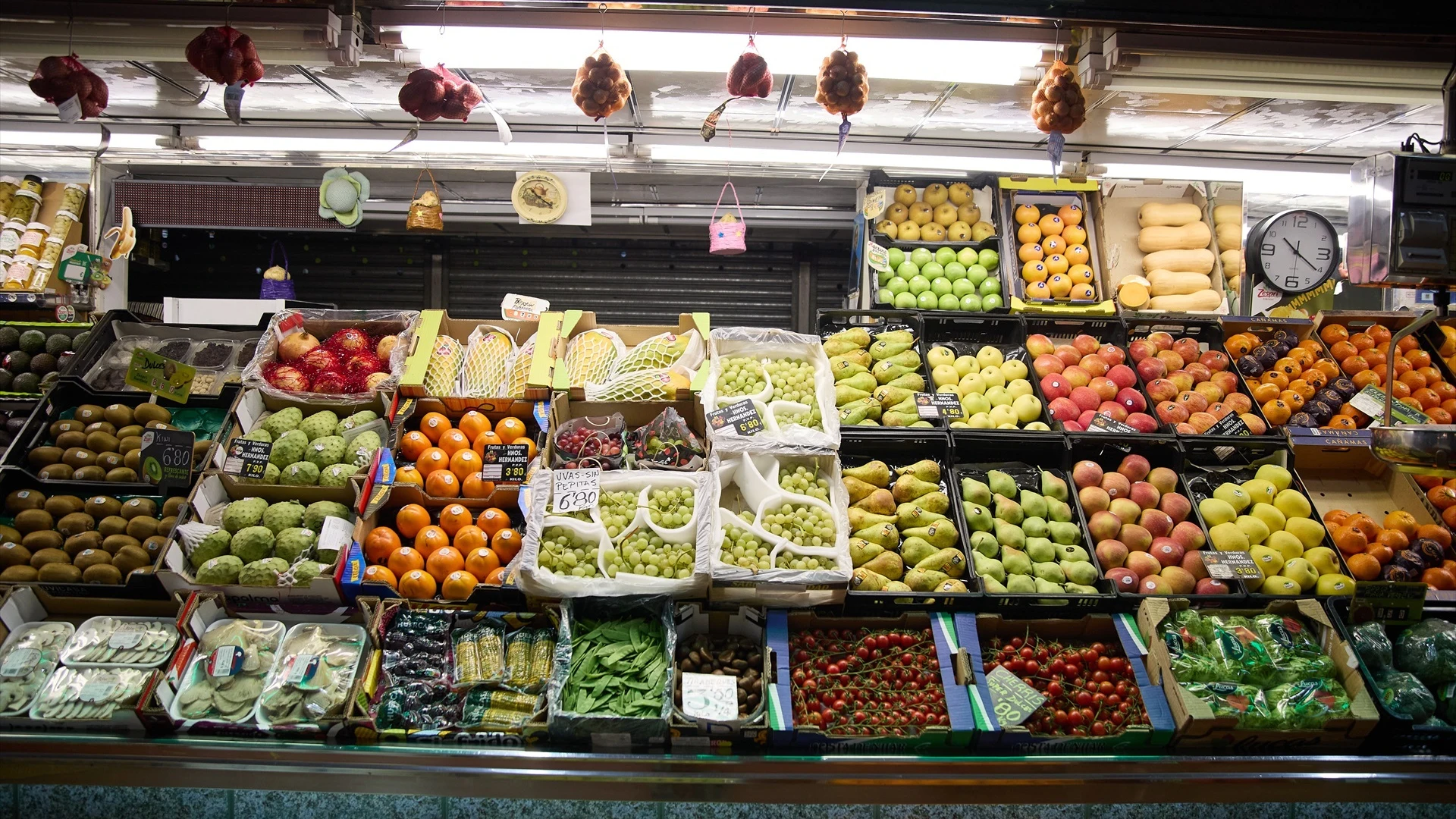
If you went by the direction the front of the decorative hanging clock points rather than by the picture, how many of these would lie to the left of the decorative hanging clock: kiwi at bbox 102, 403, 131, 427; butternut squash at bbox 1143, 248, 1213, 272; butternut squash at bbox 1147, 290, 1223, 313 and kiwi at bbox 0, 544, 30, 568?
2

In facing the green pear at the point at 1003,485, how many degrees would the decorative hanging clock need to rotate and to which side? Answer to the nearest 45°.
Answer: approximately 45° to its left

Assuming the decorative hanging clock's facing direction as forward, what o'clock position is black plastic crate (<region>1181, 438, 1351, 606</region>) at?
The black plastic crate is roughly at 10 o'clock from the decorative hanging clock.

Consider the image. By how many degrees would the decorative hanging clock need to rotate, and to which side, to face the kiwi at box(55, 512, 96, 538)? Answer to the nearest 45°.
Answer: approximately 45° to its right

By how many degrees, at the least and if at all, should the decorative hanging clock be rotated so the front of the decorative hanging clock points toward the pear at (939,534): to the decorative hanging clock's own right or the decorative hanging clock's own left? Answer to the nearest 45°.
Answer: approximately 45° to the decorative hanging clock's own left

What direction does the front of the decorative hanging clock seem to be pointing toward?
toward the camera

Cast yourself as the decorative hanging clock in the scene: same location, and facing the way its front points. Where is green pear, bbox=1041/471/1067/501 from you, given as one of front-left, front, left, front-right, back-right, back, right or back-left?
front-left

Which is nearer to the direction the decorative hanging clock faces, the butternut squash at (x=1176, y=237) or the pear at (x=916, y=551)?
the pear

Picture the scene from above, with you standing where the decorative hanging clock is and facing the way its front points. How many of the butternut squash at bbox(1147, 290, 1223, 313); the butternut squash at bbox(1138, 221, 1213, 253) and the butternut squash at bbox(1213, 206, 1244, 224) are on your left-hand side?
3

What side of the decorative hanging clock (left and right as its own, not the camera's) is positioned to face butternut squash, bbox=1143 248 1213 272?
left

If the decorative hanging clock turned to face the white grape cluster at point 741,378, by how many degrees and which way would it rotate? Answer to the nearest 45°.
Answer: approximately 45° to its left

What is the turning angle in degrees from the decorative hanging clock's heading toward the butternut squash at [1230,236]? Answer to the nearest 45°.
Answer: approximately 90° to its left
